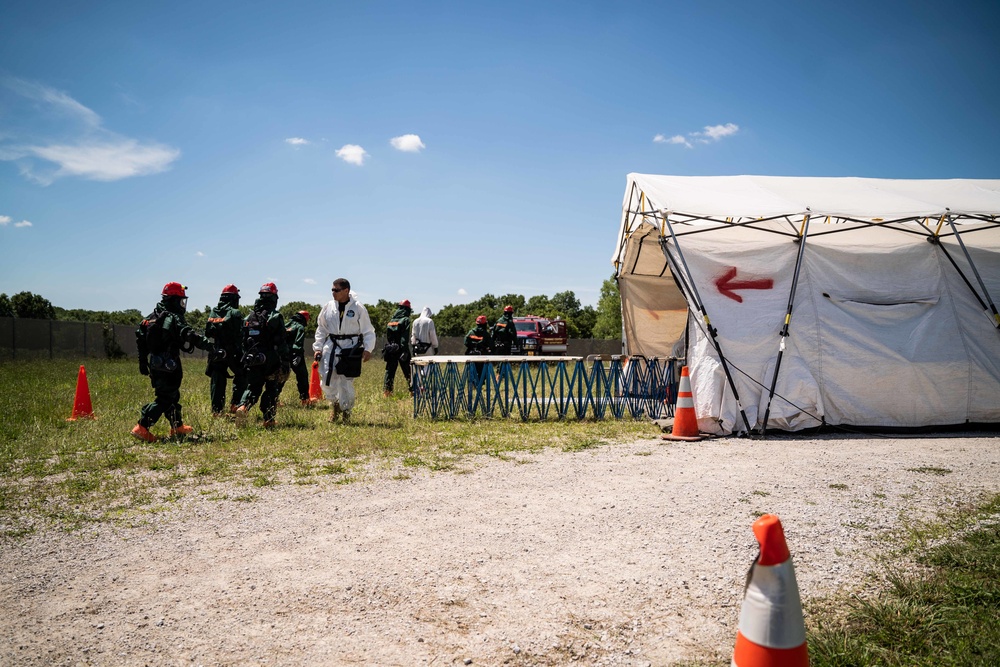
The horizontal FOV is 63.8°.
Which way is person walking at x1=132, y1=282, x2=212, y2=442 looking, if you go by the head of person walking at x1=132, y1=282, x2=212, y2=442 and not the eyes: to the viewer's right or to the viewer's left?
to the viewer's right

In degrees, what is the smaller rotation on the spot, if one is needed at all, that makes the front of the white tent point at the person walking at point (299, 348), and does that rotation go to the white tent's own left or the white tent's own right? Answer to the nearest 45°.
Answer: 0° — it already faces them

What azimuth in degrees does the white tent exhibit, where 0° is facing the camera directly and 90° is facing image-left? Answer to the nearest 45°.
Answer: approximately 90°

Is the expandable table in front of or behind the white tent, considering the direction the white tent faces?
in front

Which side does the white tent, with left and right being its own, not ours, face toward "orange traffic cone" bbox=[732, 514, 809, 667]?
left

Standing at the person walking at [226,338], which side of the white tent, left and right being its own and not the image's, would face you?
front

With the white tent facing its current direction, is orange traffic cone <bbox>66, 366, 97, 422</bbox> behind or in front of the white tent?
in front

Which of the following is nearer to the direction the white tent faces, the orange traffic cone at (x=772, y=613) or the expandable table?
the expandable table

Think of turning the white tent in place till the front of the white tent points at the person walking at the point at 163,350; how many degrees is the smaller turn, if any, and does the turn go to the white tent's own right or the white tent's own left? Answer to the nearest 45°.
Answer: approximately 45° to the white tent's own left

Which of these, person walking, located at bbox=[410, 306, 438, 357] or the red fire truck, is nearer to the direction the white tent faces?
the person walking
